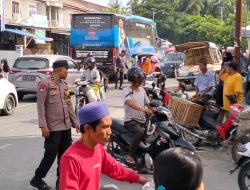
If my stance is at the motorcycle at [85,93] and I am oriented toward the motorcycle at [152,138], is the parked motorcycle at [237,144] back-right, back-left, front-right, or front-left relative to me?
front-left

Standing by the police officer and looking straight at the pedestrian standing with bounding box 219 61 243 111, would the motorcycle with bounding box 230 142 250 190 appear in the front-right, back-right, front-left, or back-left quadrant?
front-right

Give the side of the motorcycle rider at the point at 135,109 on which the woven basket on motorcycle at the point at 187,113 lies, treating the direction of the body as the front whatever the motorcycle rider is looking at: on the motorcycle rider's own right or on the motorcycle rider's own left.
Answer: on the motorcycle rider's own left

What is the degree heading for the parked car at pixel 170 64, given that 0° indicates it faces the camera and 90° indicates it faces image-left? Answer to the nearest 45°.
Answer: approximately 45°

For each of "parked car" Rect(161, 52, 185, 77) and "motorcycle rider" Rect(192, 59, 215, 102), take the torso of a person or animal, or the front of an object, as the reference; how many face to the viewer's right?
0

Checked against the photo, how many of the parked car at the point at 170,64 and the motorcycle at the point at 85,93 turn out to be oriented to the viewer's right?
0

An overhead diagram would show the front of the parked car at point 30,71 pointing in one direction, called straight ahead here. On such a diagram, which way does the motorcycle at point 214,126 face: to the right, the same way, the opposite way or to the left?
to the right

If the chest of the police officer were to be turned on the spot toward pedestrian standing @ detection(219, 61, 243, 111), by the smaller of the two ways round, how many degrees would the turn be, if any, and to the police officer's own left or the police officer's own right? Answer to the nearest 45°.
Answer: approximately 90° to the police officer's own left
